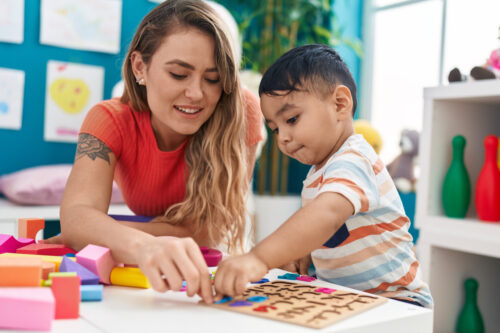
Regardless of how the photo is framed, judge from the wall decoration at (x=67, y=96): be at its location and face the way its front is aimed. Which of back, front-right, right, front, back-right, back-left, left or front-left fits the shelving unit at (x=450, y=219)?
front-left

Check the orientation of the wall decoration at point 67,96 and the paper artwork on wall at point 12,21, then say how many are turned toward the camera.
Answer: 2

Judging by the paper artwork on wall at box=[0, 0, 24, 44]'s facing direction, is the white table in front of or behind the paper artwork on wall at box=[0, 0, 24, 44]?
in front

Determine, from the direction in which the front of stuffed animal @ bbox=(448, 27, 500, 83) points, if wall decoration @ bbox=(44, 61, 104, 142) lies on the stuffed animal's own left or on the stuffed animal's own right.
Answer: on the stuffed animal's own right

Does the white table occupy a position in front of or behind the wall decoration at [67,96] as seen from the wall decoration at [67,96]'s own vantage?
in front

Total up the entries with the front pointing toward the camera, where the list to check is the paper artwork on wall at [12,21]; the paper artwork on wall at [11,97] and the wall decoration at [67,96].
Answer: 3

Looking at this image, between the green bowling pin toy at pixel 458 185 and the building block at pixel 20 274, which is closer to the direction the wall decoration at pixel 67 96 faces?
the building block

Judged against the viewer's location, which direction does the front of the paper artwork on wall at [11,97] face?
facing the viewer

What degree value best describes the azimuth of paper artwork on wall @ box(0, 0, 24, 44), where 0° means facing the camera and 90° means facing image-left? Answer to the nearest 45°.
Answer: approximately 0°

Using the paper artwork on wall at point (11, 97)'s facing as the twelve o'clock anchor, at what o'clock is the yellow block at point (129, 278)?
The yellow block is roughly at 12 o'clock from the paper artwork on wall.

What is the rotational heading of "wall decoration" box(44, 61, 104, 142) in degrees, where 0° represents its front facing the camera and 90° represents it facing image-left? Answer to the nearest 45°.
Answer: approximately 0°

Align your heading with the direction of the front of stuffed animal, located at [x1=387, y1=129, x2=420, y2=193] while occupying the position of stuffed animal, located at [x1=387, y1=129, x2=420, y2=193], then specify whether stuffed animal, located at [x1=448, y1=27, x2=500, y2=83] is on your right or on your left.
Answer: on your left

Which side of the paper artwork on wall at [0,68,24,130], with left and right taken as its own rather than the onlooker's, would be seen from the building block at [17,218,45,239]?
front
